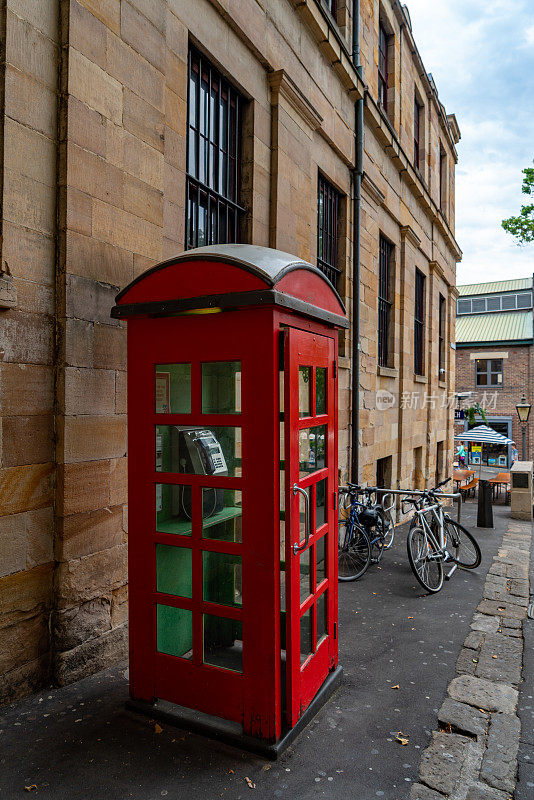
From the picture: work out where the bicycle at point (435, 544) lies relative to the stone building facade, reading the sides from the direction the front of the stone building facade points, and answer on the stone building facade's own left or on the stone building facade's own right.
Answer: on the stone building facade's own left

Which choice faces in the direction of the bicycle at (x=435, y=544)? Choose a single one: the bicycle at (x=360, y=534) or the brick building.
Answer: the brick building

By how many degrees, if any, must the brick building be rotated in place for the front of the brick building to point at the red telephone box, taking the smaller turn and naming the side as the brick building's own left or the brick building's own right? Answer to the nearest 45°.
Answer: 0° — it already faces it

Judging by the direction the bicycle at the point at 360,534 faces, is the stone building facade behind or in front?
in front

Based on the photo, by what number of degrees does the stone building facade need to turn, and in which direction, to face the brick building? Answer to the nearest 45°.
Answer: approximately 90° to its left

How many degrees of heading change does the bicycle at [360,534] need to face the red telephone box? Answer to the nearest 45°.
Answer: approximately 45° to its left

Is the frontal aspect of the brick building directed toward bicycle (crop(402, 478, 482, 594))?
yes

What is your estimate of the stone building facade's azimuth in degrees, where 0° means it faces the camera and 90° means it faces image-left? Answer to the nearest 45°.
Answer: approximately 315°

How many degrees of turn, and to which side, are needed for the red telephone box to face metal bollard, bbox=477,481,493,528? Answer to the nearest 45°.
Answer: approximately 90° to its left

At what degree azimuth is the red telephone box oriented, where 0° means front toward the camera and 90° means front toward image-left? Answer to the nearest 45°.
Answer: approximately 315°

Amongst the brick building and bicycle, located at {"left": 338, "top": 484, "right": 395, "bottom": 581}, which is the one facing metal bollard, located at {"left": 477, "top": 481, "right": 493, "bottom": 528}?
the brick building

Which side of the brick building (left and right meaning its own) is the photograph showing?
front
